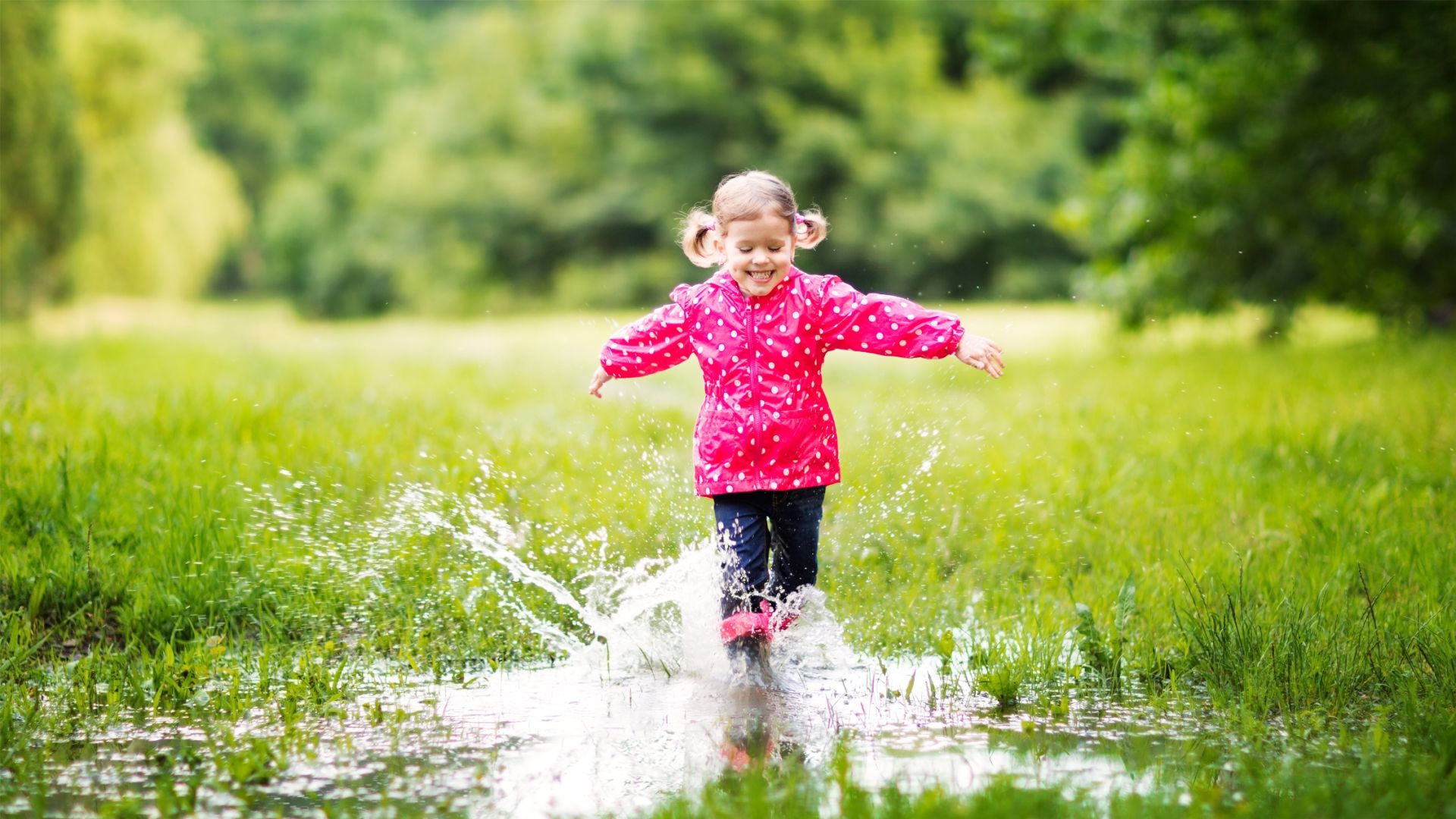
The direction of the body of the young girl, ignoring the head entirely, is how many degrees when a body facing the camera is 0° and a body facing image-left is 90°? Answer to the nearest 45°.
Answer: approximately 0°

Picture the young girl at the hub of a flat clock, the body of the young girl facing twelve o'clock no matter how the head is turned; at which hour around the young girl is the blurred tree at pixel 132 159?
The blurred tree is roughly at 5 o'clock from the young girl.
